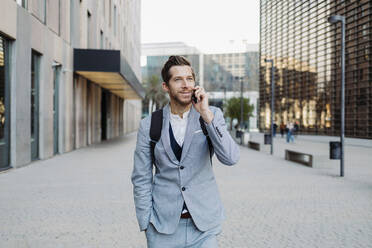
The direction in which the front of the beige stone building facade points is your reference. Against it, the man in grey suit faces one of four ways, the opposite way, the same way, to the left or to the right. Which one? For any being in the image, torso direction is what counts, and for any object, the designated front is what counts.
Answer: to the right

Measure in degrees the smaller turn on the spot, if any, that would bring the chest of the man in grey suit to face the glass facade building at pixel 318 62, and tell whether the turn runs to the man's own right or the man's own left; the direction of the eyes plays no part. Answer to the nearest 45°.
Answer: approximately 180°

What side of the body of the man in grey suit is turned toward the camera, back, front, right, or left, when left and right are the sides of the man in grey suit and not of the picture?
front

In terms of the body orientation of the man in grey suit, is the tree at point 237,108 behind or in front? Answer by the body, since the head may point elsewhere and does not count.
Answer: behind

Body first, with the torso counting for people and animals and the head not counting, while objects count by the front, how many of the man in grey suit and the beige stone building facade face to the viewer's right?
1

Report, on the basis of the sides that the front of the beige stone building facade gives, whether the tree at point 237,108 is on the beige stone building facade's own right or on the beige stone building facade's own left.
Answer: on the beige stone building facade's own left

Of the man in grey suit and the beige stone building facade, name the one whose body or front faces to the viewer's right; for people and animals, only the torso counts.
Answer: the beige stone building facade

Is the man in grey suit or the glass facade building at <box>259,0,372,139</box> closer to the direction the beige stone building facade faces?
the glass facade building

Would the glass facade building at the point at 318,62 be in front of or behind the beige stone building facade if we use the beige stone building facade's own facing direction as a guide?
in front

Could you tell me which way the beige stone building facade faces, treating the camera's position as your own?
facing to the right of the viewer

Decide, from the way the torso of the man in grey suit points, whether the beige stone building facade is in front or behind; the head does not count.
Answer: behind
